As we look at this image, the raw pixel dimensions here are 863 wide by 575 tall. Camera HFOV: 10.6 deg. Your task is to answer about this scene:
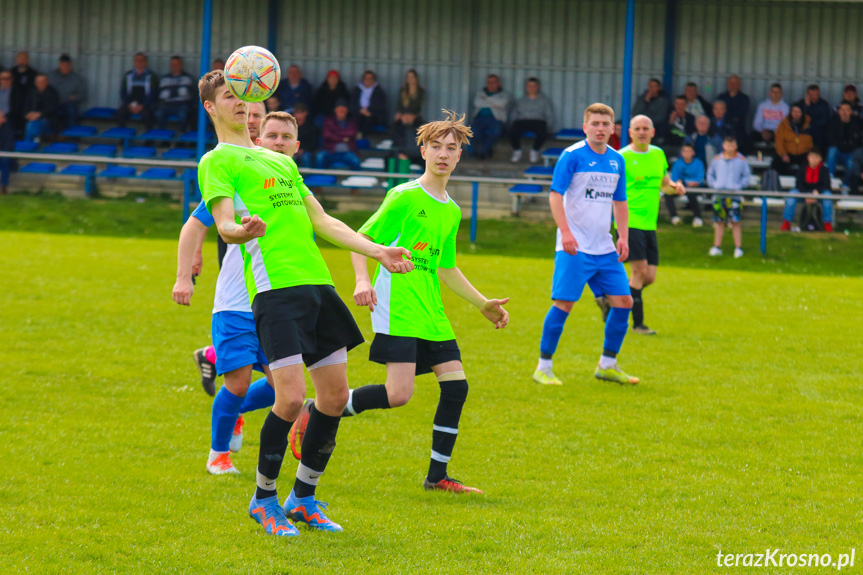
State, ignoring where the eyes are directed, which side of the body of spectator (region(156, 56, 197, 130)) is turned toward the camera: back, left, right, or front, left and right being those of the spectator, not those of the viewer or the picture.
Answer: front

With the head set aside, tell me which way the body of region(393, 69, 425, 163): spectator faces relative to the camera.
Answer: toward the camera

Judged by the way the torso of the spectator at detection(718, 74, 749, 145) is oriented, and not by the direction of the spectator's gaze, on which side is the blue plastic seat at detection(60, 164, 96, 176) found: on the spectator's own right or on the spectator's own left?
on the spectator's own right

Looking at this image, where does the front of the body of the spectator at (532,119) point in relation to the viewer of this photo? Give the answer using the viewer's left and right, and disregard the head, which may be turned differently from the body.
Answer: facing the viewer

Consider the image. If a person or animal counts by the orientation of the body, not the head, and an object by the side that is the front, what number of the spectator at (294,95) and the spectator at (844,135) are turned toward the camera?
2

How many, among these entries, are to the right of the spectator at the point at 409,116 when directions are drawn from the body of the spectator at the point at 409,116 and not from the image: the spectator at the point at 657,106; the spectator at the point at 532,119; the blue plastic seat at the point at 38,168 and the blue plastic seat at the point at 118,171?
2
